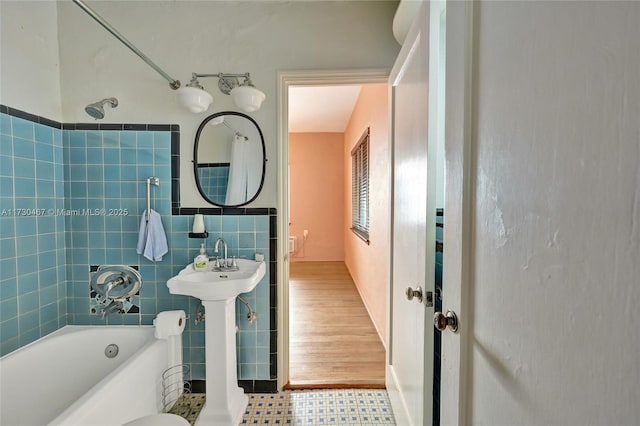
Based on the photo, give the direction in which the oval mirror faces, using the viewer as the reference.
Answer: facing the viewer

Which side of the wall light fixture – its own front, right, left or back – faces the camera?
front

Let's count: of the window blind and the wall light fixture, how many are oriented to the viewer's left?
1

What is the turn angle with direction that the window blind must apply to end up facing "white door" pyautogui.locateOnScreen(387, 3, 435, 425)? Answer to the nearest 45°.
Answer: approximately 90° to its left

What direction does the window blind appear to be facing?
to the viewer's left

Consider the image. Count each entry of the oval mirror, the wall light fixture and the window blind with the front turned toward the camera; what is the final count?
2

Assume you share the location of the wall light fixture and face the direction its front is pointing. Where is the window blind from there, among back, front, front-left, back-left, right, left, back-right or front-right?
back-left

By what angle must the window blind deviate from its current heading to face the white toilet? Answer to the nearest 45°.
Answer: approximately 90° to its left

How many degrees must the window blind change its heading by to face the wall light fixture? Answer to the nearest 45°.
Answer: approximately 90° to its left
